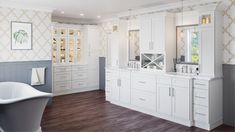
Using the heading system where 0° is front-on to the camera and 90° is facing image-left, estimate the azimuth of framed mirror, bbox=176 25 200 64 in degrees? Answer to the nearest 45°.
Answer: approximately 45°

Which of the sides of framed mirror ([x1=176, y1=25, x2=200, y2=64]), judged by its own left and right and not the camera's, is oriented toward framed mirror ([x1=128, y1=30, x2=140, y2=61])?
right

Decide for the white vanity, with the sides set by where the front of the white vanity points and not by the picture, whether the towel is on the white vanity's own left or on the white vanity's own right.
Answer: on the white vanity's own right

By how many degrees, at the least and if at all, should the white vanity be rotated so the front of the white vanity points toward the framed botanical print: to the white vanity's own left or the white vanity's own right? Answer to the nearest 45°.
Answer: approximately 45° to the white vanity's own right

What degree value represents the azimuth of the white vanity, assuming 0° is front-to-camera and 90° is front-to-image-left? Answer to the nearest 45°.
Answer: approximately 45°

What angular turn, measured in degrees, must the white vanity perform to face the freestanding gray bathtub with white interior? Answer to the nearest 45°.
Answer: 0° — it already faces it
